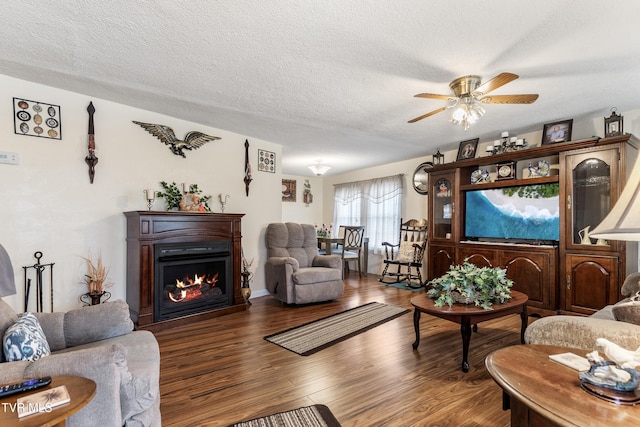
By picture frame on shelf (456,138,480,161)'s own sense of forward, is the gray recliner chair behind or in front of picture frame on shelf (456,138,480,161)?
in front

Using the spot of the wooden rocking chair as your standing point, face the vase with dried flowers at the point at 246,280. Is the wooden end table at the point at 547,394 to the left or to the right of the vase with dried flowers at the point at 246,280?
left

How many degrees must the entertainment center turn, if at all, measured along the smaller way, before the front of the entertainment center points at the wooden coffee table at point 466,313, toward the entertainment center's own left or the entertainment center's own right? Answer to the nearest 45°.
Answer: approximately 45° to the entertainment center's own left

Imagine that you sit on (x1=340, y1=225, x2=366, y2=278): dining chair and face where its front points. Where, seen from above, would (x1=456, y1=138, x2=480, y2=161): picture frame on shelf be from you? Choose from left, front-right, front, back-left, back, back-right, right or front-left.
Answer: back

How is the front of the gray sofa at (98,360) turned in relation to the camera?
facing to the right of the viewer

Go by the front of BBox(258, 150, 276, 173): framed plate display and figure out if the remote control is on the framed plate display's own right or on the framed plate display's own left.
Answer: on the framed plate display's own right

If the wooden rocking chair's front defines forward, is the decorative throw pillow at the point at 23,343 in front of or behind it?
in front

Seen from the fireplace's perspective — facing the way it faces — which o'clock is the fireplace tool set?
The fireplace tool set is roughly at 4 o'clock from the fireplace.

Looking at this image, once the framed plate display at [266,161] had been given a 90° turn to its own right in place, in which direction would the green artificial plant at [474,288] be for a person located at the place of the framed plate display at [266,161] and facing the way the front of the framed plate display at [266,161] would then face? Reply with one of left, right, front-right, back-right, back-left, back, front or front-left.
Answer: left

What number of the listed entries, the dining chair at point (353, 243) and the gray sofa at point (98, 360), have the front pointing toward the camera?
0

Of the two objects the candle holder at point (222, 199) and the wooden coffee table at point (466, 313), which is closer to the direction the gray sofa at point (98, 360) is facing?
the wooden coffee table

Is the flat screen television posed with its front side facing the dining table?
no

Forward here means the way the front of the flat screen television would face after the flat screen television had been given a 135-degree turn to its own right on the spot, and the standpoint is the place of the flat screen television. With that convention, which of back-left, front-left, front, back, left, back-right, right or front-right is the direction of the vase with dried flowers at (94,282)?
back-left

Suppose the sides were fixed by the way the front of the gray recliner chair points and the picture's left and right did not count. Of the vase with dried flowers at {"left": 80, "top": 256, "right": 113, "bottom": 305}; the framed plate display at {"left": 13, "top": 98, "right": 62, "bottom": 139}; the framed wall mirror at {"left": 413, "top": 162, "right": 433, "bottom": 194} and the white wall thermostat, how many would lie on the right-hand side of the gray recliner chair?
3

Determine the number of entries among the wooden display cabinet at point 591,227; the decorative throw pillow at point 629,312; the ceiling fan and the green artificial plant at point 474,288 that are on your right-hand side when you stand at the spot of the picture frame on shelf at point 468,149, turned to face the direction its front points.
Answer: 0

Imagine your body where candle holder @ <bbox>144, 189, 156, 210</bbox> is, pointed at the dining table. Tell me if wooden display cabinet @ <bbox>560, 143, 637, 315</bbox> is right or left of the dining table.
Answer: right

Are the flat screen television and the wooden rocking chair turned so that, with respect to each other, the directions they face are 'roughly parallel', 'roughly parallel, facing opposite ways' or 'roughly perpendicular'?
roughly parallel

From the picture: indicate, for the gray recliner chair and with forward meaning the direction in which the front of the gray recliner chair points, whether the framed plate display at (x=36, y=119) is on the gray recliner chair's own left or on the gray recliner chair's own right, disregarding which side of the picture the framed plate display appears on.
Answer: on the gray recliner chair's own right

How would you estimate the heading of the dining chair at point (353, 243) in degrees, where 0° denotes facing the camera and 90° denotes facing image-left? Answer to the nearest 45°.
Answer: approximately 135°

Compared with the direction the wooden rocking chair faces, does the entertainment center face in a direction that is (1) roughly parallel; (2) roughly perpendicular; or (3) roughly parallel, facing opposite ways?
roughly parallel
